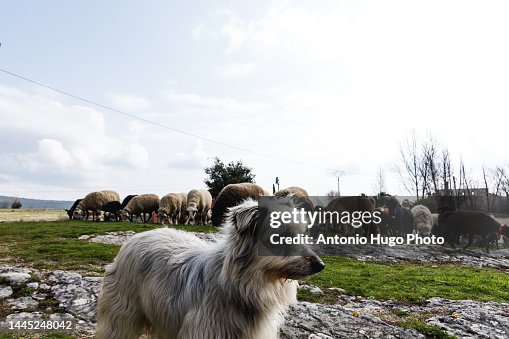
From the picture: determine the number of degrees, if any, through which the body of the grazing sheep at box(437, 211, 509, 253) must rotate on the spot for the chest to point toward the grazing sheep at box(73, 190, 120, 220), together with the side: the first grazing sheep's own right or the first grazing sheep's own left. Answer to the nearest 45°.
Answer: approximately 180°

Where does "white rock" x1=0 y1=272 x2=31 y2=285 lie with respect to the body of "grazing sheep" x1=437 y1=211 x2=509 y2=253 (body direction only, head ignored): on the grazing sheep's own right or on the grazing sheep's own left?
on the grazing sheep's own right

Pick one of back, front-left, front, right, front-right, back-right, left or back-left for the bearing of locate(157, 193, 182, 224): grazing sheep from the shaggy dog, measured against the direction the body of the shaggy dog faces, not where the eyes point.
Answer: left

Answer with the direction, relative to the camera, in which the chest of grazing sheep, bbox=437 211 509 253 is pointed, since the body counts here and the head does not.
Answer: to the viewer's right

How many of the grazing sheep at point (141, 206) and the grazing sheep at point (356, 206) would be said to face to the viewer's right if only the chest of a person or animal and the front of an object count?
0

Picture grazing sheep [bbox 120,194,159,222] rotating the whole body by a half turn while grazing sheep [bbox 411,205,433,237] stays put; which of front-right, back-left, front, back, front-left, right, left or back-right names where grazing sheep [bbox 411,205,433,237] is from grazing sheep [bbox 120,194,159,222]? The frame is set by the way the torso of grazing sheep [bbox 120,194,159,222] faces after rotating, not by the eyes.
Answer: front-right

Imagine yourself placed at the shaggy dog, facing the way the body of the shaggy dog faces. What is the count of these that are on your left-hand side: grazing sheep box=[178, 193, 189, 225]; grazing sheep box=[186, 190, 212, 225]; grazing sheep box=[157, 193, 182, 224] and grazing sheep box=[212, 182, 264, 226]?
4

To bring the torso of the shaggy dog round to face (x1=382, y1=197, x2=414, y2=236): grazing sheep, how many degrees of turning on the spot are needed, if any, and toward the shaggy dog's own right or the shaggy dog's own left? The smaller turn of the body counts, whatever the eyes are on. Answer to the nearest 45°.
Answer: approximately 45° to the shaggy dog's own left

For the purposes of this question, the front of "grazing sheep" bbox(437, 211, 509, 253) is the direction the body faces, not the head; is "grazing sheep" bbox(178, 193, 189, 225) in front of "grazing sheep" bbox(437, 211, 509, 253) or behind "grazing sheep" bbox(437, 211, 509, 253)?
behind

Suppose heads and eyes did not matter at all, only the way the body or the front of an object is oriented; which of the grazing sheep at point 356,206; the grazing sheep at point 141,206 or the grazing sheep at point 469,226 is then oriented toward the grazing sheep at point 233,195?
the grazing sheep at point 356,206

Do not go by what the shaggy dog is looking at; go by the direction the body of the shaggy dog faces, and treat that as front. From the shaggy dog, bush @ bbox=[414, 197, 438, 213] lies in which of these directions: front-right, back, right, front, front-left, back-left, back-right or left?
front-left

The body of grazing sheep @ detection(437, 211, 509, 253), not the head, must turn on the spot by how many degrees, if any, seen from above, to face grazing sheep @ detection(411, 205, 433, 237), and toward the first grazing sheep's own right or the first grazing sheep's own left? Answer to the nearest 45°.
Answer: approximately 180°

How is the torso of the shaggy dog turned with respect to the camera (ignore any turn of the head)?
to the viewer's right

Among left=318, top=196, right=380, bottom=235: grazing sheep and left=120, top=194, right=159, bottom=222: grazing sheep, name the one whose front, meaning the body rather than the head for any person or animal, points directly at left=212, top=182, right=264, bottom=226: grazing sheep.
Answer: left=318, top=196, right=380, bottom=235: grazing sheep

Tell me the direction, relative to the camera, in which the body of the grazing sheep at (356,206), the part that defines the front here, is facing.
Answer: to the viewer's left

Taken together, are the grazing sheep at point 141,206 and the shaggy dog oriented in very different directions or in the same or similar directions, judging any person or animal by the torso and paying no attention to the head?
very different directions

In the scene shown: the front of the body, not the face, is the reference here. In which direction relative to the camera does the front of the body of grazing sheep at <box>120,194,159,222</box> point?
to the viewer's left
